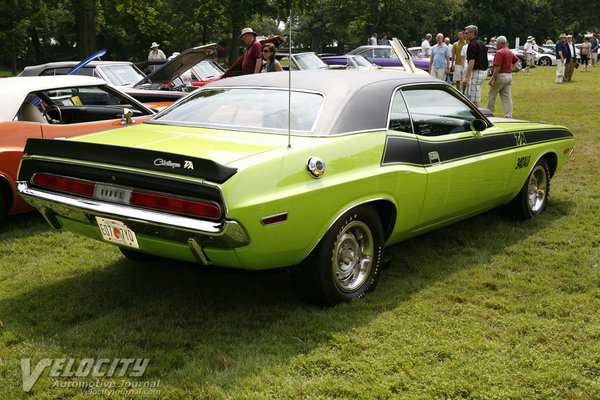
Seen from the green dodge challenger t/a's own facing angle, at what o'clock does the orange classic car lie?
The orange classic car is roughly at 9 o'clock from the green dodge challenger t/a.

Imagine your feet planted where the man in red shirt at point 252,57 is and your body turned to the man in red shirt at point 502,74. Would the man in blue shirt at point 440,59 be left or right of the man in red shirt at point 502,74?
left

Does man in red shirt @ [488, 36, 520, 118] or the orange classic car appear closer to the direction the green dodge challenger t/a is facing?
the man in red shirt

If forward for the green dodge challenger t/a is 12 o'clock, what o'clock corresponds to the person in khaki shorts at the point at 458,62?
The person in khaki shorts is roughly at 11 o'clock from the green dodge challenger t/a.

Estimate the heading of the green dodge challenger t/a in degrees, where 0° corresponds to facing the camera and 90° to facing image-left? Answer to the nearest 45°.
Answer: approximately 225°

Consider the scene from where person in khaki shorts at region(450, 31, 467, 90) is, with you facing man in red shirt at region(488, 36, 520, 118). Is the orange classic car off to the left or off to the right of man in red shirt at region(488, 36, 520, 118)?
right

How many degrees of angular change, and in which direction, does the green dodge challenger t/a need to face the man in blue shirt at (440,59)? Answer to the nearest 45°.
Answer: approximately 45° to its left

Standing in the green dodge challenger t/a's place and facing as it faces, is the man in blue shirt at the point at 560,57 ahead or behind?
ahead

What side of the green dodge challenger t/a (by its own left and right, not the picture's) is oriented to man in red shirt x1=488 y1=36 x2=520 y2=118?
front

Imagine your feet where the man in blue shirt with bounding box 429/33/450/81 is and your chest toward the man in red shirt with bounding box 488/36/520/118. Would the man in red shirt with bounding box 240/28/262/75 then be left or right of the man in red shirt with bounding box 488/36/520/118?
right
